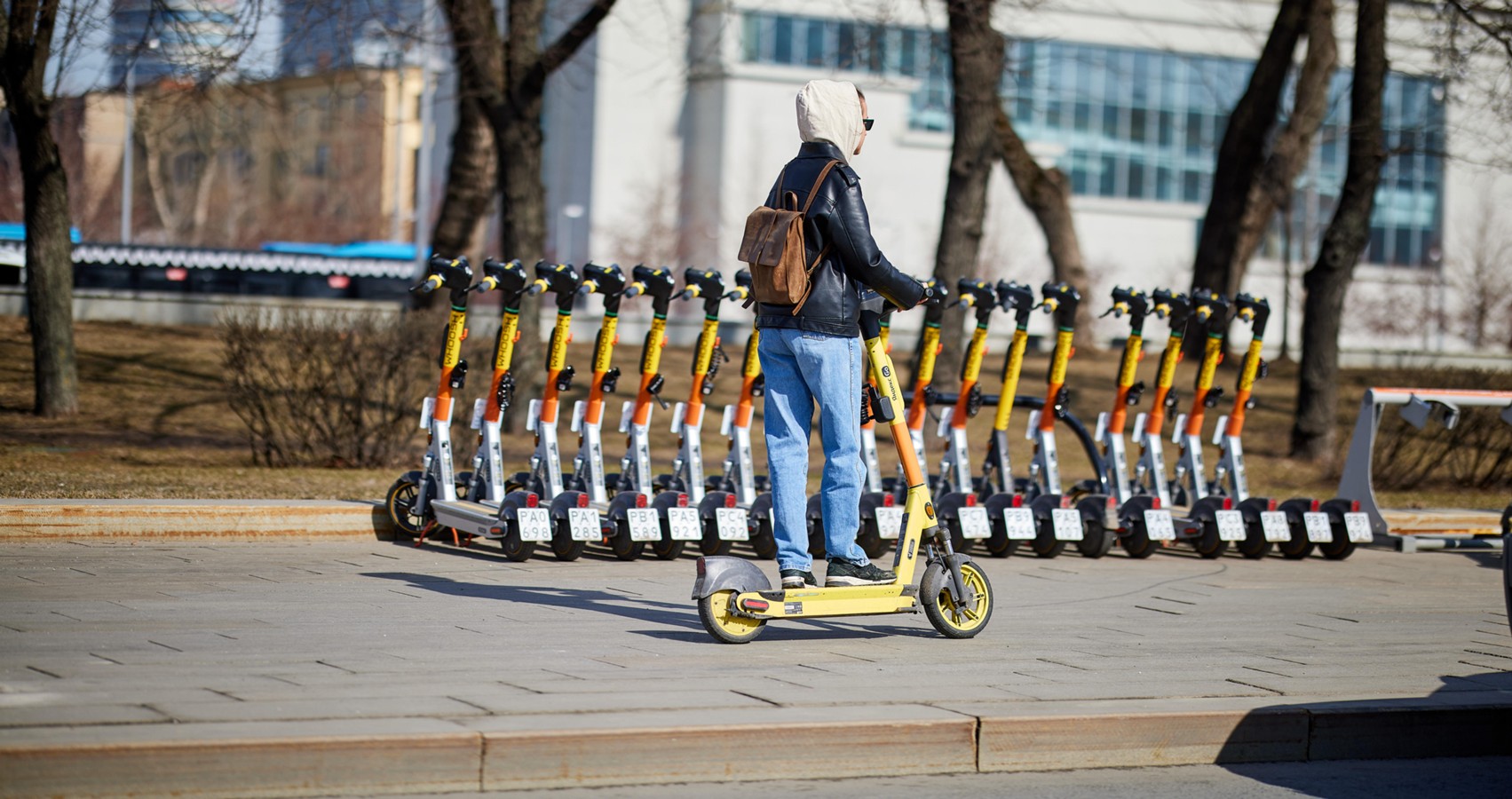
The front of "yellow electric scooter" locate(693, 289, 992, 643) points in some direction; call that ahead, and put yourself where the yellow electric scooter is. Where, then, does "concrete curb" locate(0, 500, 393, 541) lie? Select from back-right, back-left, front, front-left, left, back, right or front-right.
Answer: back-left

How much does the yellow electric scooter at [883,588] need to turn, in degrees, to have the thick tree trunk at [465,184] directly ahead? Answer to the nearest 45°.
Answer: approximately 90° to its left

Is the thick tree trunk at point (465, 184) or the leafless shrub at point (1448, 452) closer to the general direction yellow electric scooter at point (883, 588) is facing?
the leafless shrub

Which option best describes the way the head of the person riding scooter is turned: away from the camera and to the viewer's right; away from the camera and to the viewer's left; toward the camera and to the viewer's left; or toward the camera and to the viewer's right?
away from the camera and to the viewer's right

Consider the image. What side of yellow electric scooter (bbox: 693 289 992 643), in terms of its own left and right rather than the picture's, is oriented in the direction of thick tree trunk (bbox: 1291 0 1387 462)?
left

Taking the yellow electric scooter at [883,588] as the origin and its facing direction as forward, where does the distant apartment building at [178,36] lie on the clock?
The distant apartment building is roughly at 8 o'clock from the yellow electric scooter.

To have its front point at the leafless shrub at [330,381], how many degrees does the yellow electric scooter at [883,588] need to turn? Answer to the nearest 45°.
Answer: approximately 135° to its left

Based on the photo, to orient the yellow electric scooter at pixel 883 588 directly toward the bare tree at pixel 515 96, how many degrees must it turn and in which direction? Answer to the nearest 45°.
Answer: approximately 90° to its left

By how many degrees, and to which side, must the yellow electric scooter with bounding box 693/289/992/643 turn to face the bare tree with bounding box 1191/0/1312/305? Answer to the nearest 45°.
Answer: approximately 90° to its left

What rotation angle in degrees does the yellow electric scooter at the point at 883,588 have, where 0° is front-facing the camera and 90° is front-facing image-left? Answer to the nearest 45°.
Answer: approximately 270°
